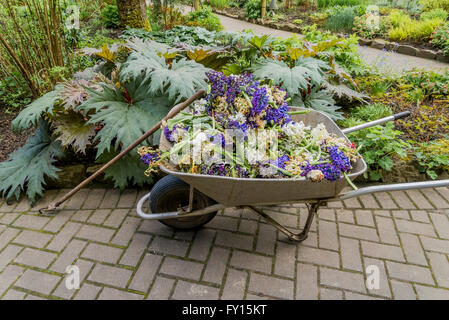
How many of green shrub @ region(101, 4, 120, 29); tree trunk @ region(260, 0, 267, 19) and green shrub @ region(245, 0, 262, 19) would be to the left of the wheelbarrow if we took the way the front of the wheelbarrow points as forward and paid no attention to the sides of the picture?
0

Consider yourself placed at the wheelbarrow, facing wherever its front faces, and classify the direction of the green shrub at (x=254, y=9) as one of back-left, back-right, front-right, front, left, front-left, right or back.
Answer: right

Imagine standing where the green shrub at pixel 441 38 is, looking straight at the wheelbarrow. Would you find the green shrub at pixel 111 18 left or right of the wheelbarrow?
right

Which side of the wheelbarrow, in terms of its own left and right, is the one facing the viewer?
left

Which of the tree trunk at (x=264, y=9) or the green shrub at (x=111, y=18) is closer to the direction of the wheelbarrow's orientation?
the green shrub

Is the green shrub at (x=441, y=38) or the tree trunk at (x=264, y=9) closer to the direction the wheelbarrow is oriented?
the tree trunk

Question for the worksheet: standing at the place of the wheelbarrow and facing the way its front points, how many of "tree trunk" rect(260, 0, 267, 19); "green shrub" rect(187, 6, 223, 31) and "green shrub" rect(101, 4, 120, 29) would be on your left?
0

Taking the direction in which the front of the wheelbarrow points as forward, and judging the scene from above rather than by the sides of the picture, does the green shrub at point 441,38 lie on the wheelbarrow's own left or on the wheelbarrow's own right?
on the wheelbarrow's own right

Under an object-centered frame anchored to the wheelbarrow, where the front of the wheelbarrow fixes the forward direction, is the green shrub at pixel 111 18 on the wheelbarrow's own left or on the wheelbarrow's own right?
on the wheelbarrow's own right

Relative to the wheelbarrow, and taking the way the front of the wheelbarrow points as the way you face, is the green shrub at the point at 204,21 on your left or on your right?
on your right

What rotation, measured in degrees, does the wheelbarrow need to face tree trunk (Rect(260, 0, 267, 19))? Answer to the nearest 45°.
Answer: approximately 90° to its right

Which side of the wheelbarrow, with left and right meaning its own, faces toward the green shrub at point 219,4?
right
